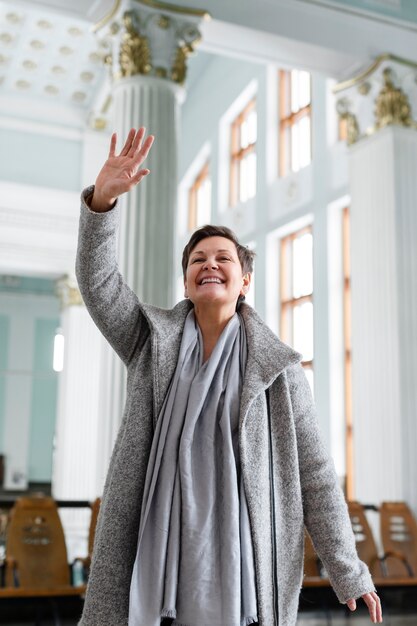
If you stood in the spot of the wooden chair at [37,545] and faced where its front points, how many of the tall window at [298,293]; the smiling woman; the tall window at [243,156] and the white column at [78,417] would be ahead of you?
1

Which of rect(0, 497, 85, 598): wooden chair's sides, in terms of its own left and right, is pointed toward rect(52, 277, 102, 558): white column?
back

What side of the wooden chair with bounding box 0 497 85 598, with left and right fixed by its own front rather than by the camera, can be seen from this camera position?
front

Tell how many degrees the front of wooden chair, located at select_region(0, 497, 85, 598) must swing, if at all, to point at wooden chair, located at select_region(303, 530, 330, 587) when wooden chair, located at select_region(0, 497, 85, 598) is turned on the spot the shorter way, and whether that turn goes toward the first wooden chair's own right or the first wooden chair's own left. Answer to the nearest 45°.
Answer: approximately 90° to the first wooden chair's own left

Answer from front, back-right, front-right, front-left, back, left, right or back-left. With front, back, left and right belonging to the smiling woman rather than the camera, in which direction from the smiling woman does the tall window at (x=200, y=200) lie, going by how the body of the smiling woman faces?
back

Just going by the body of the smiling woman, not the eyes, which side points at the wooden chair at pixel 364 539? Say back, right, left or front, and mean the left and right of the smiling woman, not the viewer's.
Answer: back

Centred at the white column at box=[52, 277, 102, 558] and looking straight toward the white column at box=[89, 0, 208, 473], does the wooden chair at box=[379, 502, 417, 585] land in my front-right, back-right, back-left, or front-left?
front-left

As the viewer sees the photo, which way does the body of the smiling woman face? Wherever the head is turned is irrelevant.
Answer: toward the camera

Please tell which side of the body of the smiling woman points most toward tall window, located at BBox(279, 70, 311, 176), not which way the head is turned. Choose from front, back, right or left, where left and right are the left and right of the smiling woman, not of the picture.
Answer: back
